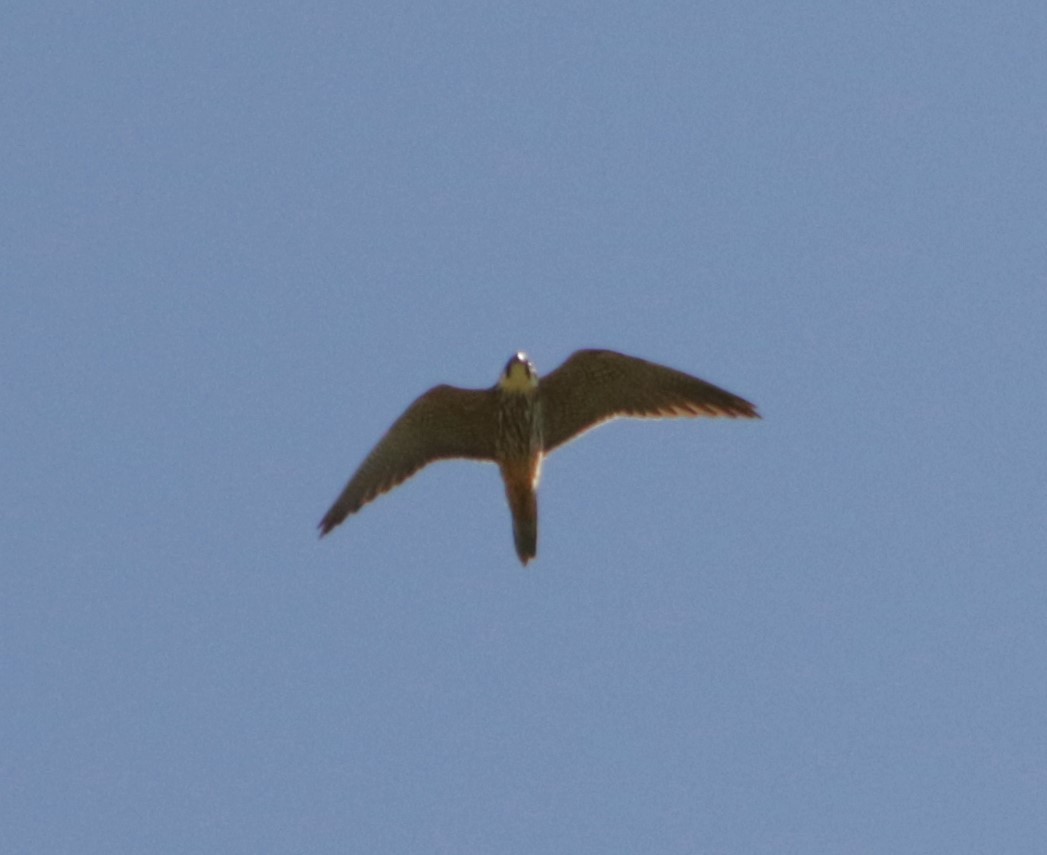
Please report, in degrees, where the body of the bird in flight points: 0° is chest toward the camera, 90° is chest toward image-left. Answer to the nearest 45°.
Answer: approximately 0°
